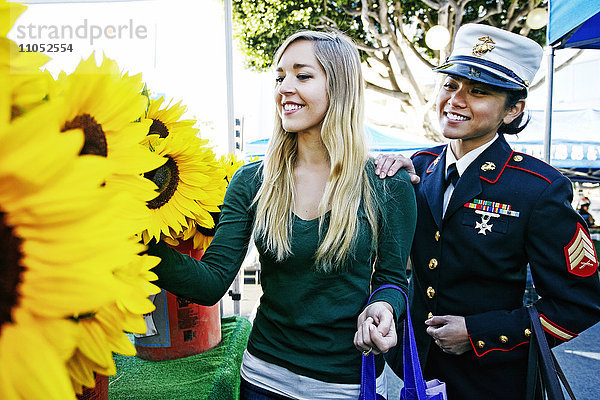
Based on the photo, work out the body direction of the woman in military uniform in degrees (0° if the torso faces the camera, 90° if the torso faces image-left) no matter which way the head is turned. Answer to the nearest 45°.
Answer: approximately 45°

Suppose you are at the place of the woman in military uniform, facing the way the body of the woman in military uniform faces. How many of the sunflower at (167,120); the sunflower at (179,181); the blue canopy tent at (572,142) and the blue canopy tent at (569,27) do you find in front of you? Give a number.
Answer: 2

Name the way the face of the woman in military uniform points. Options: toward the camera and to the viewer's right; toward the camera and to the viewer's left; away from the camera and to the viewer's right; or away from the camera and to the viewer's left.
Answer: toward the camera and to the viewer's left

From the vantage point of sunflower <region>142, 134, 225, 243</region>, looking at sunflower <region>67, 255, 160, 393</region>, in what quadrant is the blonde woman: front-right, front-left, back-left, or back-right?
back-left

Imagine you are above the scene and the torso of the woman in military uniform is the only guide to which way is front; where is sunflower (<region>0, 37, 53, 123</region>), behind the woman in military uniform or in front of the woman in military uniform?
in front

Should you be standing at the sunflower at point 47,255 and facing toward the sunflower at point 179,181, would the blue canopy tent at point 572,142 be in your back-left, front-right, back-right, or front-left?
front-right

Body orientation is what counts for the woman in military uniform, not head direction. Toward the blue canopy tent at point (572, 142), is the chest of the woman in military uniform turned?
no

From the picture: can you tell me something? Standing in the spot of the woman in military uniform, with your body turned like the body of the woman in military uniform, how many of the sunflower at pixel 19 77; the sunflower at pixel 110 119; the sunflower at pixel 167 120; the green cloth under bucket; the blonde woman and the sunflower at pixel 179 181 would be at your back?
0

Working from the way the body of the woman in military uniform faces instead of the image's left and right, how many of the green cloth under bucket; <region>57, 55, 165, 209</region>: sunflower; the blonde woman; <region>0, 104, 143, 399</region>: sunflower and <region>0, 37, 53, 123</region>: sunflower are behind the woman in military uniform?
0

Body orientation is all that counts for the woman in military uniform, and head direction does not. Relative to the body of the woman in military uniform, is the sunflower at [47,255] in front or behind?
in front

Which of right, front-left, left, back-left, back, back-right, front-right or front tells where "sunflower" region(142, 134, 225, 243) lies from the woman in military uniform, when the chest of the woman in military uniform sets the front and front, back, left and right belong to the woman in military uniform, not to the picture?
front

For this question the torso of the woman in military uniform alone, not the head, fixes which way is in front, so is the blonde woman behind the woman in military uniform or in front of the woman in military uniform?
in front

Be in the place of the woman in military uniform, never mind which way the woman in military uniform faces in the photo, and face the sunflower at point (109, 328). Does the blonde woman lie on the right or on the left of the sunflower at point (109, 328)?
right
